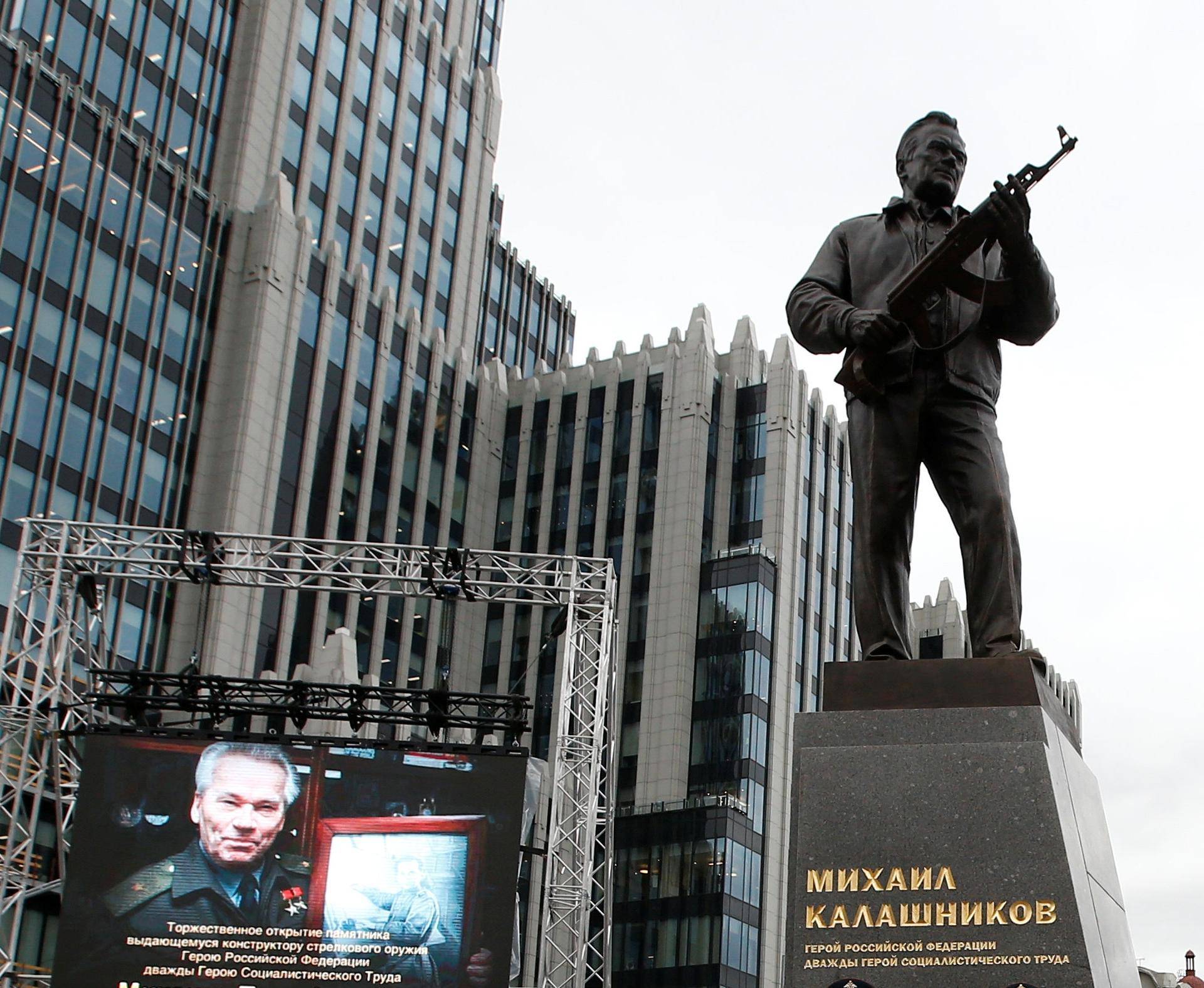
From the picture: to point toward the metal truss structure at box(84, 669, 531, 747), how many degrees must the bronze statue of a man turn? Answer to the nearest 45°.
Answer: approximately 135° to its right

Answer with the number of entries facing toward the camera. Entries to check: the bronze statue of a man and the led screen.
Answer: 2

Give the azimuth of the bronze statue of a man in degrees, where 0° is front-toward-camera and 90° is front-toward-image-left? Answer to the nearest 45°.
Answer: approximately 0°

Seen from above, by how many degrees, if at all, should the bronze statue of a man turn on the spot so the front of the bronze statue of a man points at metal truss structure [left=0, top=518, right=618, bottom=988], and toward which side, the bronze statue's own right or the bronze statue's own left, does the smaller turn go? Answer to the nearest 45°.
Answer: approximately 135° to the bronze statue's own right

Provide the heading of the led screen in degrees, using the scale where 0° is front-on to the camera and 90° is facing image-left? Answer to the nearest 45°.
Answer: approximately 0°
